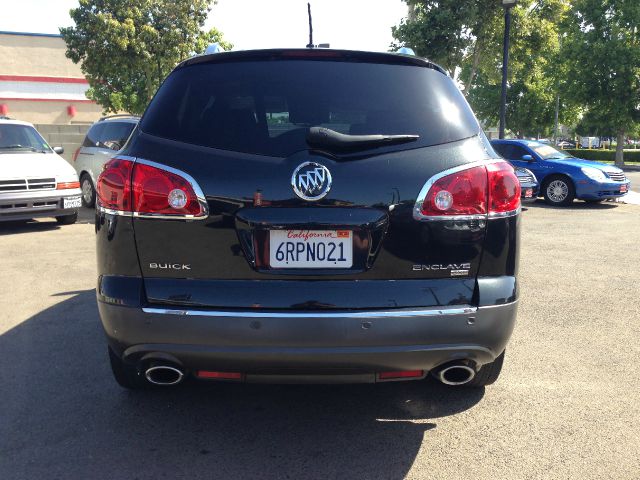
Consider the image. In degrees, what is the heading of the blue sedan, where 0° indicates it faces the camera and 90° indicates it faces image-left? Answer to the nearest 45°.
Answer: approximately 315°

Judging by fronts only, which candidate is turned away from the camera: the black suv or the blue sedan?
the black suv

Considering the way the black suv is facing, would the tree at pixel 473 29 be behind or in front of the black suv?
in front

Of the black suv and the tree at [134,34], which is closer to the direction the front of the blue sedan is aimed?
the black suv

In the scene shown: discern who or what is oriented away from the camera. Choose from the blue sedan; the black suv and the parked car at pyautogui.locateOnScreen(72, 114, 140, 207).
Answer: the black suv

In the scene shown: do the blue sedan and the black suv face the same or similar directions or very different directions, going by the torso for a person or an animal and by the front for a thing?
very different directions

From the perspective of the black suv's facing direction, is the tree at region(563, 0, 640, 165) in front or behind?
in front

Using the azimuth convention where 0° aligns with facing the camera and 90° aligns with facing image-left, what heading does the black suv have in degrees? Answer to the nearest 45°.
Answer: approximately 180°
